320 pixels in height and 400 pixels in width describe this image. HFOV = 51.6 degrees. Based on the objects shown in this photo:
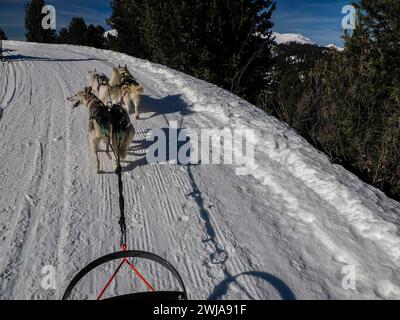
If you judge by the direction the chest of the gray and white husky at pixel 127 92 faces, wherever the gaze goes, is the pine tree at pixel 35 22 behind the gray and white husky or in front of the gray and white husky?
in front

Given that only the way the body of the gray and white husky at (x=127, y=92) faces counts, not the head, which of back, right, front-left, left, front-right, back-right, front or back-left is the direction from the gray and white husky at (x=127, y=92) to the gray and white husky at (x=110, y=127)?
back-left

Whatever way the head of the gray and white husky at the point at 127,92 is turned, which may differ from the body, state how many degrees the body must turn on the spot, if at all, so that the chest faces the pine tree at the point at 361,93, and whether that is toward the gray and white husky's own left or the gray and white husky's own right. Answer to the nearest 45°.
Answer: approximately 135° to the gray and white husky's own right

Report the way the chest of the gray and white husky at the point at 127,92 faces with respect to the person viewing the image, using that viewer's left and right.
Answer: facing away from the viewer and to the left of the viewer

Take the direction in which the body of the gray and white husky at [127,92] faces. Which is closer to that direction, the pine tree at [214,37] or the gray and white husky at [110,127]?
the pine tree
